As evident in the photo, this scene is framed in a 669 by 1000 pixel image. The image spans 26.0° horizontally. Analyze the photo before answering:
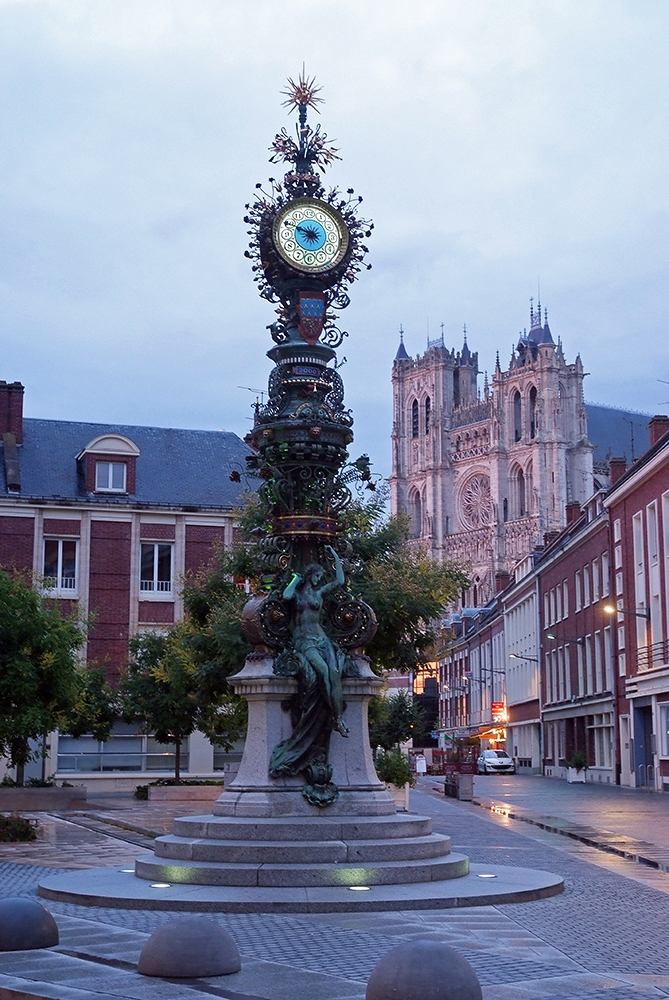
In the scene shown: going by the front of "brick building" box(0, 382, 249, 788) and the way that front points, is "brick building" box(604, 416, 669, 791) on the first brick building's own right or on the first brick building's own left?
on the first brick building's own left

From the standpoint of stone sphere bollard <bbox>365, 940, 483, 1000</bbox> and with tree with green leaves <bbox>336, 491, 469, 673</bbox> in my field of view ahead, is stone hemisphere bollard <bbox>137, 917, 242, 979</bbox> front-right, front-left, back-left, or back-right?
front-left

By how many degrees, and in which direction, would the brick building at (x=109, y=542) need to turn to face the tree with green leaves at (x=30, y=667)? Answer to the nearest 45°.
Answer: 0° — it already faces it

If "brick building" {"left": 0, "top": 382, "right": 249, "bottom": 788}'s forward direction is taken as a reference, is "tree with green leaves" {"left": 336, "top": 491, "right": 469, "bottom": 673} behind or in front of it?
in front

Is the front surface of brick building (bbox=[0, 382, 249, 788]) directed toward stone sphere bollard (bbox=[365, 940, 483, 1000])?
yes

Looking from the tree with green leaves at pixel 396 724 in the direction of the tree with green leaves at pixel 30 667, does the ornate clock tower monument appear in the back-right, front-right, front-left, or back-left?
front-left

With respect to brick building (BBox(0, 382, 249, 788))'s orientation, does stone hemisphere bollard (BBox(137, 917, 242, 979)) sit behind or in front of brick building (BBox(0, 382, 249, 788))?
in front

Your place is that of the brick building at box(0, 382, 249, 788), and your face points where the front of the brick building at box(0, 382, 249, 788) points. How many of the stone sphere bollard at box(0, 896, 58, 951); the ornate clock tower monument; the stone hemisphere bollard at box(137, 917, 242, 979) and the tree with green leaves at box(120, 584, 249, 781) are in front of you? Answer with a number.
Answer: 4

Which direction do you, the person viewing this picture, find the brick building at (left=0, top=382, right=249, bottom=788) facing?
facing the viewer

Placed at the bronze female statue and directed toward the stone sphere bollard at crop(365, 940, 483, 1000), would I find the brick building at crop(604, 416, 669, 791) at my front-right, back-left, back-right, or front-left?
back-left

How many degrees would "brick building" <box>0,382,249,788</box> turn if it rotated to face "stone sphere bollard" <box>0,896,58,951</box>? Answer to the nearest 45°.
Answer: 0° — it already faces it

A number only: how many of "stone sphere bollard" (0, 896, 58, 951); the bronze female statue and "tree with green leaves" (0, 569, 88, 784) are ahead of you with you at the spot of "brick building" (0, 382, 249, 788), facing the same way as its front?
3

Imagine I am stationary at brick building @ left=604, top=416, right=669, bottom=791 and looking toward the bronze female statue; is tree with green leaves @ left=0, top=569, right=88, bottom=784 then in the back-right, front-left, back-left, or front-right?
front-right

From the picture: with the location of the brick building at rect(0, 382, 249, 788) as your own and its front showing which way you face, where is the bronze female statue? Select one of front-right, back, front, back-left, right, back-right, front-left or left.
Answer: front

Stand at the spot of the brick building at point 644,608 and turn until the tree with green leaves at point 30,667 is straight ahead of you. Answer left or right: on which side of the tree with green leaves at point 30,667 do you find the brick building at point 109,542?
right
